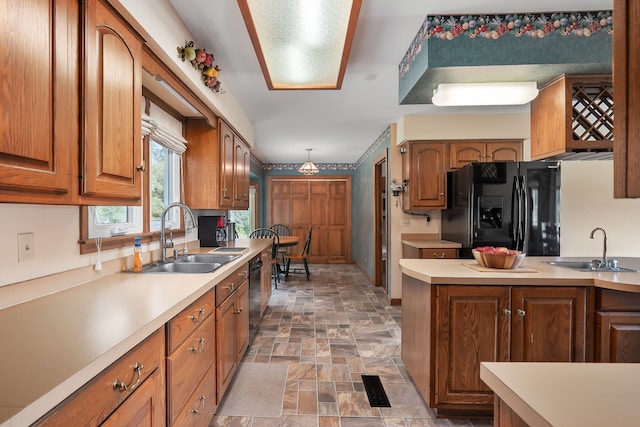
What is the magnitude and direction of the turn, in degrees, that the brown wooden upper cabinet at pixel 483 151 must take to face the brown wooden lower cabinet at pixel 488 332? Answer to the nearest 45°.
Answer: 0° — it already faces it

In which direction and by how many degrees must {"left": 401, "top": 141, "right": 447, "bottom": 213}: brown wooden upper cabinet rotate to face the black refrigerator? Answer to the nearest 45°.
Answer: approximately 45° to its left

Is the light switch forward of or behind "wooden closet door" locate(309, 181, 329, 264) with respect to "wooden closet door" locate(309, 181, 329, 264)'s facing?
forward

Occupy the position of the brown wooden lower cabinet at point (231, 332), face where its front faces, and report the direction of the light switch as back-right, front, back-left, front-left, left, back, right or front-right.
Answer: back-right

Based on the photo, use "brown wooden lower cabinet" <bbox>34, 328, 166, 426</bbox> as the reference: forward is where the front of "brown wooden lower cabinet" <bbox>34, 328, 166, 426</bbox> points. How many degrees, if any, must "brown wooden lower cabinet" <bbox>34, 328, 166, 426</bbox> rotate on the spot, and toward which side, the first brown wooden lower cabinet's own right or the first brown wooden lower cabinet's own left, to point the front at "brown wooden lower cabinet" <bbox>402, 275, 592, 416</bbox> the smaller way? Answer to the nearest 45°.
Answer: approximately 45° to the first brown wooden lower cabinet's own left

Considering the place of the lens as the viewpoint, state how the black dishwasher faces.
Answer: facing to the right of the viewer

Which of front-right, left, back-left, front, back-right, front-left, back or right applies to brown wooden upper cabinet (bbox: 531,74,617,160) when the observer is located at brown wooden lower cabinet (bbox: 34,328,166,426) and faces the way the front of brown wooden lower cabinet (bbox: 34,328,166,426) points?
front-left

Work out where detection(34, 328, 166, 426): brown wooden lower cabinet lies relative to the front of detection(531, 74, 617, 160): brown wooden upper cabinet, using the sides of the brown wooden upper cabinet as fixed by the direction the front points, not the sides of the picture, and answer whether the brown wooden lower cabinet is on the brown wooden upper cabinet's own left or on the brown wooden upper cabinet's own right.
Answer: on the brown wooden upper cabinet's own right

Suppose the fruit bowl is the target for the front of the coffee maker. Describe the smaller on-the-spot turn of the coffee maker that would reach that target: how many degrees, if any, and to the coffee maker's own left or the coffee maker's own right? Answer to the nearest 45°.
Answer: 0° — it already faces it

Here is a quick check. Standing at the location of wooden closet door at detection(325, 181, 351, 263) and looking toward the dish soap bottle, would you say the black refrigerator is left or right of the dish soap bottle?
left

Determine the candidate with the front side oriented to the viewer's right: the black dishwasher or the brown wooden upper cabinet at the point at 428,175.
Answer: the black dishwasher

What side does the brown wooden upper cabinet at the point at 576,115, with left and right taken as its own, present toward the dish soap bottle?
right

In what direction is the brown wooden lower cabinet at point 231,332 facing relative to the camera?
to the viewer's right
